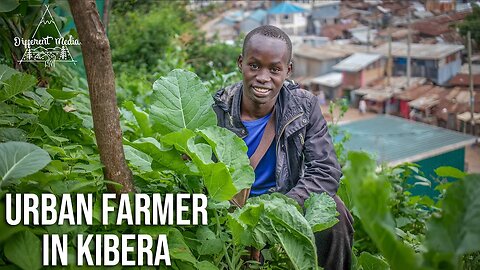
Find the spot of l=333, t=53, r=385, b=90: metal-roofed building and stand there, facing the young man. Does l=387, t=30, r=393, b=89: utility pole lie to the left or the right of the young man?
left

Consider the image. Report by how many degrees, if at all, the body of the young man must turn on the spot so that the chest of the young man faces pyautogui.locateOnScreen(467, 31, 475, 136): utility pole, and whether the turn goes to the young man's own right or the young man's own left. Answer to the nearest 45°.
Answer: approximately 135° to the young man's own right

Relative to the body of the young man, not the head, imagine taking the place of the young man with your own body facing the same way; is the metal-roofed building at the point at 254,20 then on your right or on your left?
on your right

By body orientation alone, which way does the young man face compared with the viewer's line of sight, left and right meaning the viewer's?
facing the viewer and to the left of the viewer

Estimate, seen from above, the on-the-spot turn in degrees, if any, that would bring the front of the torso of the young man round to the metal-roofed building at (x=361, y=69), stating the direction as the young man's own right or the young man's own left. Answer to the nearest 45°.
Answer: approximately 135° to the young man's own right

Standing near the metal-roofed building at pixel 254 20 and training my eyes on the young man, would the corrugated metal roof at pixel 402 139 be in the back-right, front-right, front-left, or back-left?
front-left

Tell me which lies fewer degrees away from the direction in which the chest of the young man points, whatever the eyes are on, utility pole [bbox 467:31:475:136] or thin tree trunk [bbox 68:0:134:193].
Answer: the thin tree trunk

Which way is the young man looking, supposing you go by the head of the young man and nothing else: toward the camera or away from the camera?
toward the camera

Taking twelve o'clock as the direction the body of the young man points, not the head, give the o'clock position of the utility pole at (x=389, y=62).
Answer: The utility pole is roughly at 5 o'clock from the young man.

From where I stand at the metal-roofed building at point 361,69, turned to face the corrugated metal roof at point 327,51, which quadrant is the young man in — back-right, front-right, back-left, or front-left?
back-left

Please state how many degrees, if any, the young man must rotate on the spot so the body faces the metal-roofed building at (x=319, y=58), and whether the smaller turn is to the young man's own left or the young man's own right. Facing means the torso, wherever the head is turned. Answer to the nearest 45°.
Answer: approximately 135° to the young man's own right

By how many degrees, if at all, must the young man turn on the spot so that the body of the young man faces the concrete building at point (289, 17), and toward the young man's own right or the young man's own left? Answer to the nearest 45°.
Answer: approximately 135° to the young man's own right
